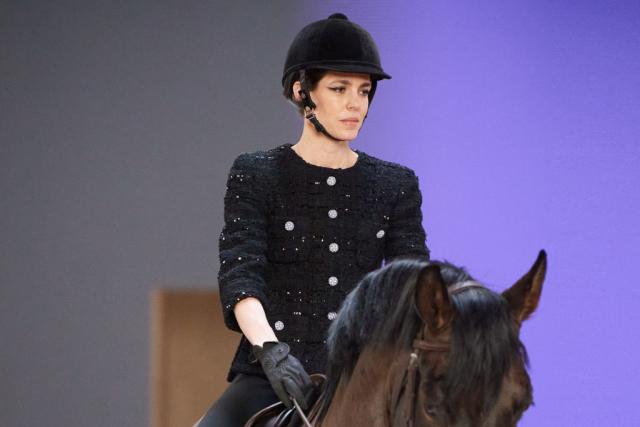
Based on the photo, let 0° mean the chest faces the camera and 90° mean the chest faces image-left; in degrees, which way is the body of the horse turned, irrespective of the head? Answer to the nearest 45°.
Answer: approximately 315°

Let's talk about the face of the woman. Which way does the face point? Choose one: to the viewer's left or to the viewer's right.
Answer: to the viewer's right

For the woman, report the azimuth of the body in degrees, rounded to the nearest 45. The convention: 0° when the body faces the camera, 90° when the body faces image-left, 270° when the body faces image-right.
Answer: approximately 0°
